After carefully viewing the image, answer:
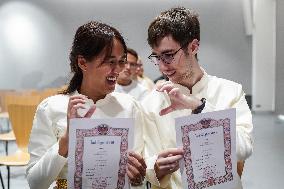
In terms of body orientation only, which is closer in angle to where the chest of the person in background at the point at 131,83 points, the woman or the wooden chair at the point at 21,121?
the woman

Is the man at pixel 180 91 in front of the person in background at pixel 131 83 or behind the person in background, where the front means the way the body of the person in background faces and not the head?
in front

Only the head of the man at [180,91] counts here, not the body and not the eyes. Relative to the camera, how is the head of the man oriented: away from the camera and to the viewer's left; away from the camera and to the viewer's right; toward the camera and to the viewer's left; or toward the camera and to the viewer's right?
toward the camera and to the viewer's left

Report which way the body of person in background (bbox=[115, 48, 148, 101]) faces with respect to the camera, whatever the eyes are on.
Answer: toward the camera

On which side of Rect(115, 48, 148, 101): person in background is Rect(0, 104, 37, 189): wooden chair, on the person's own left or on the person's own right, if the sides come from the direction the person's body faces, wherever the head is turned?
on the person's own right

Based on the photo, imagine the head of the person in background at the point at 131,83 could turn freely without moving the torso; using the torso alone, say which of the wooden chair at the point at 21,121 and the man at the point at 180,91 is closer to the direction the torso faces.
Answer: the man

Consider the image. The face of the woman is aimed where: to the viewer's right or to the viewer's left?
to the viewer's right

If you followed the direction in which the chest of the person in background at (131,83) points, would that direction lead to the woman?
yes

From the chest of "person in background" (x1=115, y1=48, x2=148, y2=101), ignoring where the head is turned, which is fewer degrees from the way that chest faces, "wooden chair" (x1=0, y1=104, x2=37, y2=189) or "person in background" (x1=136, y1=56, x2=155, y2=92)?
the wooden chair

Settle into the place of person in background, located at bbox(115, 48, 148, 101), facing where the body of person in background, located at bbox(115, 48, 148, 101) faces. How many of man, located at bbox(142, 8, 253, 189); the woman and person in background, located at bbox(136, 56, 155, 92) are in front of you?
2

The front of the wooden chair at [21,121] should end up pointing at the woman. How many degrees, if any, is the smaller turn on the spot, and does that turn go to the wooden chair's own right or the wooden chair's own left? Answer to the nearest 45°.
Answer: approximately 45° to the wooden chair's own left
